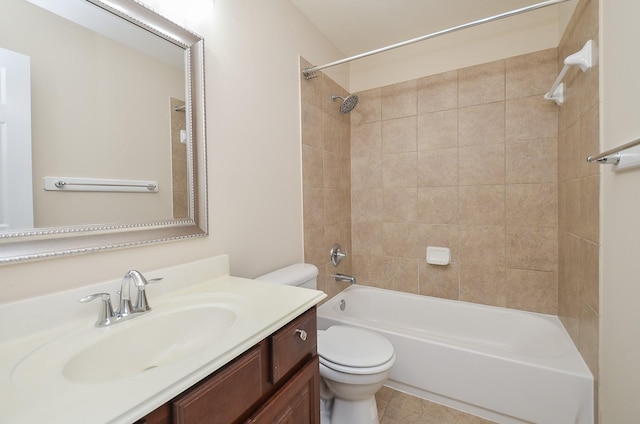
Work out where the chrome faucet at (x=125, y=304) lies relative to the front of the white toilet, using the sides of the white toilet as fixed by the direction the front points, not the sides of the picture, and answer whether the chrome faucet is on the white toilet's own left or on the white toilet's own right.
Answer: on the white toilet's own right

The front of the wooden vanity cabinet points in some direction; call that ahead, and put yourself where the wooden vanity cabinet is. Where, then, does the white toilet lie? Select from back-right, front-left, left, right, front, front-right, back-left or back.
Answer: left

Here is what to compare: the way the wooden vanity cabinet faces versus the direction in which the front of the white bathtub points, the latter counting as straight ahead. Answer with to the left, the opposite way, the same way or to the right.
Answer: to the left

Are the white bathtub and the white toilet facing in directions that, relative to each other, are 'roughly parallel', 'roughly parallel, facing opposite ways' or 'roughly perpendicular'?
roughly perpendicular

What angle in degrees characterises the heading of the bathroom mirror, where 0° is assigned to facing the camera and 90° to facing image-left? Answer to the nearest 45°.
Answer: approximately 315°

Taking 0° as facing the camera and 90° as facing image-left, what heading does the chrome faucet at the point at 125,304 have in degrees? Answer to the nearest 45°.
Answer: approximately 315°

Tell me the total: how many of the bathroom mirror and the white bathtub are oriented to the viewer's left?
0
